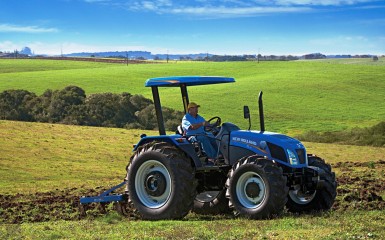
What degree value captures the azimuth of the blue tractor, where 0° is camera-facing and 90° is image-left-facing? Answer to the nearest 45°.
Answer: approximately 315°

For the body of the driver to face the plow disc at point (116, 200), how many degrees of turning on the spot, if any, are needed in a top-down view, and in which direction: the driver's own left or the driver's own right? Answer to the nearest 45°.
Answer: approximately 135° to the driver's own right

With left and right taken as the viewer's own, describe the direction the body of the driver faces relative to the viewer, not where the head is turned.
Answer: facing the viewer and to the right of the viewer

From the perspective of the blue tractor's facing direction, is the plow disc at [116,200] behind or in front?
behind
